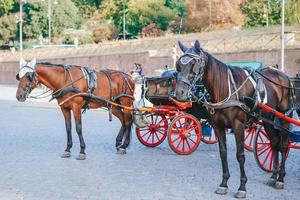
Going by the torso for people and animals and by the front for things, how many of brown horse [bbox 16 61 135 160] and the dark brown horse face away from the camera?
0

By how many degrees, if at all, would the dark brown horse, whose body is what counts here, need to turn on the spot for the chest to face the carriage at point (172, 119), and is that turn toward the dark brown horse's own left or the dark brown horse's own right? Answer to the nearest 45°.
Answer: approximately 135° to the dark brown horse's own right

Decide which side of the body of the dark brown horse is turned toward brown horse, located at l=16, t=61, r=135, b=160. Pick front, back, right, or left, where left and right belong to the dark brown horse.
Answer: right

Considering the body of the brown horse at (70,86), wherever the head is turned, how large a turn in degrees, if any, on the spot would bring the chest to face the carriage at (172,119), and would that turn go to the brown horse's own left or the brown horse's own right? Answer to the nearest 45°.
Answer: approximately 135° to the brown horse's own left

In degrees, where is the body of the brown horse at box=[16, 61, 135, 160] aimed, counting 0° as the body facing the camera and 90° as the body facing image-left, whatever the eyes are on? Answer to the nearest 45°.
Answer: approximately 45°
